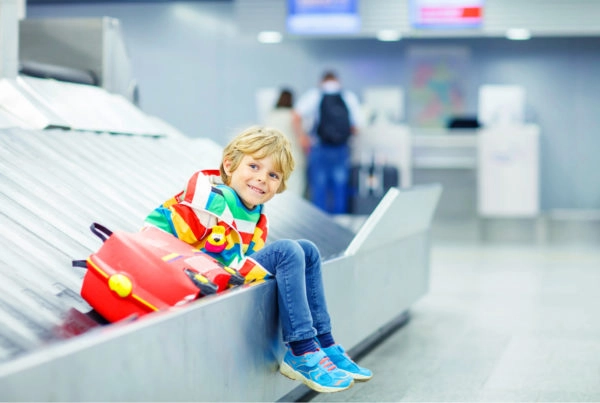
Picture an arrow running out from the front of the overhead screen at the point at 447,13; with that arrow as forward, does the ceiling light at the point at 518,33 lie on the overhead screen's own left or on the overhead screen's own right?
on the overhead screen's own left

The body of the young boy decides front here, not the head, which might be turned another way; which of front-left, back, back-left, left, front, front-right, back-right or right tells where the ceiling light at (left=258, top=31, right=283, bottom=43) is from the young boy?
back-left

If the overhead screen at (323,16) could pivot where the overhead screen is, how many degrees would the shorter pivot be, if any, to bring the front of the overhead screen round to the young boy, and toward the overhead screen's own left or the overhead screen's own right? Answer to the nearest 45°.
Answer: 0° — it already faces them

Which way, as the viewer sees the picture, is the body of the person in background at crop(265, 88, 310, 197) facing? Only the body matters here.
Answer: away from the camera

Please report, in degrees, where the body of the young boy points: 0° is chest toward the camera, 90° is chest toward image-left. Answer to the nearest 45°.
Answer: approximately 315°

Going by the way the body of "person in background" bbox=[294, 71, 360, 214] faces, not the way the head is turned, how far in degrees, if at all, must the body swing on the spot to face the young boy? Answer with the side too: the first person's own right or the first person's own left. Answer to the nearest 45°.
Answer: approximately 180°

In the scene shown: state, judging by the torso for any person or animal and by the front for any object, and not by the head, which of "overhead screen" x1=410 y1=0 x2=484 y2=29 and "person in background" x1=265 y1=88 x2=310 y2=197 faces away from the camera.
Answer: the person in background

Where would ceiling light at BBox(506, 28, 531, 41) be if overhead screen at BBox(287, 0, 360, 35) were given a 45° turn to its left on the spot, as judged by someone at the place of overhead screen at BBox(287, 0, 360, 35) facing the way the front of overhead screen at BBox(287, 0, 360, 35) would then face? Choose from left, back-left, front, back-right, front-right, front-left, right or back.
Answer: front-left

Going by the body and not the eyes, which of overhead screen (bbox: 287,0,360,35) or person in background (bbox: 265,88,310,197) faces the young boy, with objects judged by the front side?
the overhead screen

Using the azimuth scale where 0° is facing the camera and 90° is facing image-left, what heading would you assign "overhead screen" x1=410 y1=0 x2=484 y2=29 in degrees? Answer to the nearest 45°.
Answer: approximately 0°

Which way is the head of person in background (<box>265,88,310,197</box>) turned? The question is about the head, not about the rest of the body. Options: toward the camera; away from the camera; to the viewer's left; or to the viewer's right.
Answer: away from the camera

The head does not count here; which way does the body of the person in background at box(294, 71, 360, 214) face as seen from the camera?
away from the camera

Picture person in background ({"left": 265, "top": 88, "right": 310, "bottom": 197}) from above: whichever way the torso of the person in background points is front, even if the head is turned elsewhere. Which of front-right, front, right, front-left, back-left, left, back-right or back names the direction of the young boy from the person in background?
back
